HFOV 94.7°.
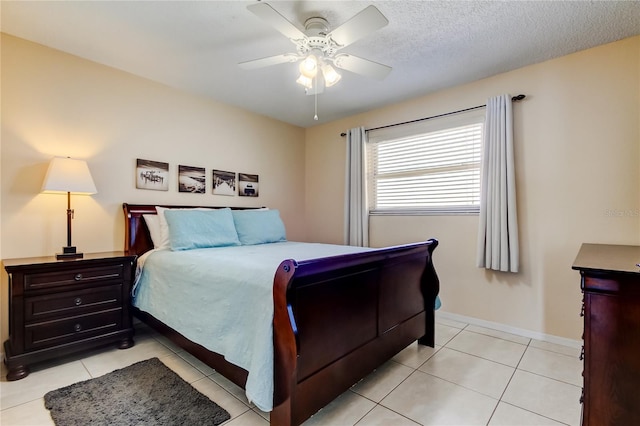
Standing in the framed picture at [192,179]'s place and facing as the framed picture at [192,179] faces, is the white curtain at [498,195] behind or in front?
in front

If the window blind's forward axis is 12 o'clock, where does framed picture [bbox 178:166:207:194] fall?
The framed picture is roughly at 1 o'clock from the window blind.

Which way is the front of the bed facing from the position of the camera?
facing the viewer and to the right of the viewer

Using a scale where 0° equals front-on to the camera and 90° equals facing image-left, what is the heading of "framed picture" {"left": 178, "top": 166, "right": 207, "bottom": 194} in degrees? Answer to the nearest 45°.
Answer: approximately 315°

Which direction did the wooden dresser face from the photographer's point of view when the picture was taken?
facing to the left of the viewer

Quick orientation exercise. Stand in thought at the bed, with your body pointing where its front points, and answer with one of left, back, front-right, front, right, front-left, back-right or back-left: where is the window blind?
left

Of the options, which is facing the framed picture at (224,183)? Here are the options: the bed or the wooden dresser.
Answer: the wooden dresser

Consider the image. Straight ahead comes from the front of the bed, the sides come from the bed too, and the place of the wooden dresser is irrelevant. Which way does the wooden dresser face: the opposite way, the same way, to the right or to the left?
the opposite way

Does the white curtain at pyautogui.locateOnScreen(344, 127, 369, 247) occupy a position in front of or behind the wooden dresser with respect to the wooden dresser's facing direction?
in front

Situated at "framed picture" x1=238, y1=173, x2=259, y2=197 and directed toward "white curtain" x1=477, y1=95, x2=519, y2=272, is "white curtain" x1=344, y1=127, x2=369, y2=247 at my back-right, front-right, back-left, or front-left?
front-left

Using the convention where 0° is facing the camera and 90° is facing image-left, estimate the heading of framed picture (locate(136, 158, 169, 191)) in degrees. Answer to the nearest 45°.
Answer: approximately 315°

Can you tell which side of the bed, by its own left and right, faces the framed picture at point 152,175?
back

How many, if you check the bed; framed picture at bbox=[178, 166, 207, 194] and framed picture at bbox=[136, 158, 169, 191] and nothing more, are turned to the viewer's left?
0

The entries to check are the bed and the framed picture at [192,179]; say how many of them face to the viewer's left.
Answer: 0
